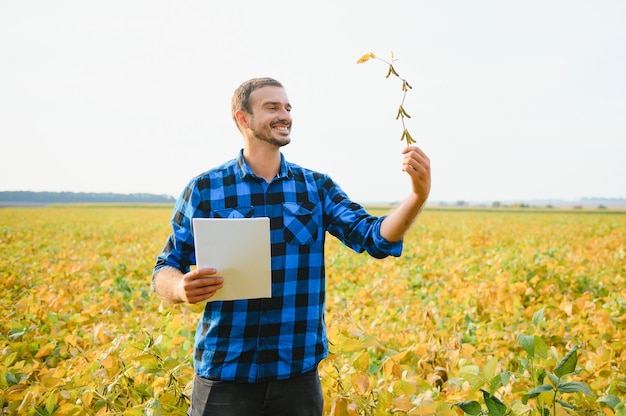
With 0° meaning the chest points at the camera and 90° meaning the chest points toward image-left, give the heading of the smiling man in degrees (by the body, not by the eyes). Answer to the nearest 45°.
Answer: approximately 0°
